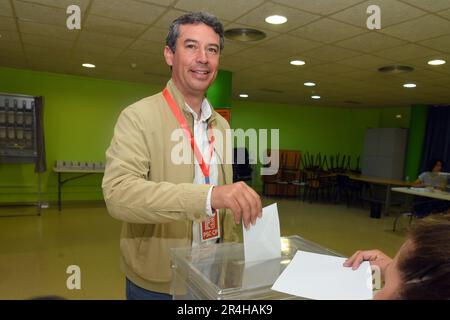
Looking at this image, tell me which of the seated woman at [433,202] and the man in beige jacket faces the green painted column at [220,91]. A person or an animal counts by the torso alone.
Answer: the seated woman

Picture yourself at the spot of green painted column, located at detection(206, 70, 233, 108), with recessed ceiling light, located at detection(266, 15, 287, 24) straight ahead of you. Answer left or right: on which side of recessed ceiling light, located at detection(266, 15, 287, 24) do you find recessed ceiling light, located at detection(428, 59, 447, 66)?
left

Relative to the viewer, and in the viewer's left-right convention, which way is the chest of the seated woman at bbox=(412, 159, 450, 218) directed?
facing the viewer and to the left of the viewer

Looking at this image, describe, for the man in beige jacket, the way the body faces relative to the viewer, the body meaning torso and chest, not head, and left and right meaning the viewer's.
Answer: facing the viewer and to the right of the viewer

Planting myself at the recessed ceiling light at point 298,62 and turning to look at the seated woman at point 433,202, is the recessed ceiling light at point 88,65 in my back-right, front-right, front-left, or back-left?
back-left

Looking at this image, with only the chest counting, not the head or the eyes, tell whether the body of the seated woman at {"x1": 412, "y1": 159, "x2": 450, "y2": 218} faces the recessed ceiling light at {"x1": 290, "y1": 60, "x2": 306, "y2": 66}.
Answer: yes

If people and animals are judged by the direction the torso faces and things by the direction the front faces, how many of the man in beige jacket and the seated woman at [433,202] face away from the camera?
0

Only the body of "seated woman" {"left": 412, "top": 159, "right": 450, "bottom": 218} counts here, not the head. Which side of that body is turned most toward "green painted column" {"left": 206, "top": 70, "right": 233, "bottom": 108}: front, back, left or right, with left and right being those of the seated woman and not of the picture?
front

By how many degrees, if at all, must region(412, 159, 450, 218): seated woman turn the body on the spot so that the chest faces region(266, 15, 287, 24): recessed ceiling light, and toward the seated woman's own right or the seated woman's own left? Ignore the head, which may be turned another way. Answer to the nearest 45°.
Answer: approximately 45° to the seated woman's own left

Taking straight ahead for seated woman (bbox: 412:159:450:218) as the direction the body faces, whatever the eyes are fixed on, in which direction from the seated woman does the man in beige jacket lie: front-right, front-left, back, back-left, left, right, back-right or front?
front-left
